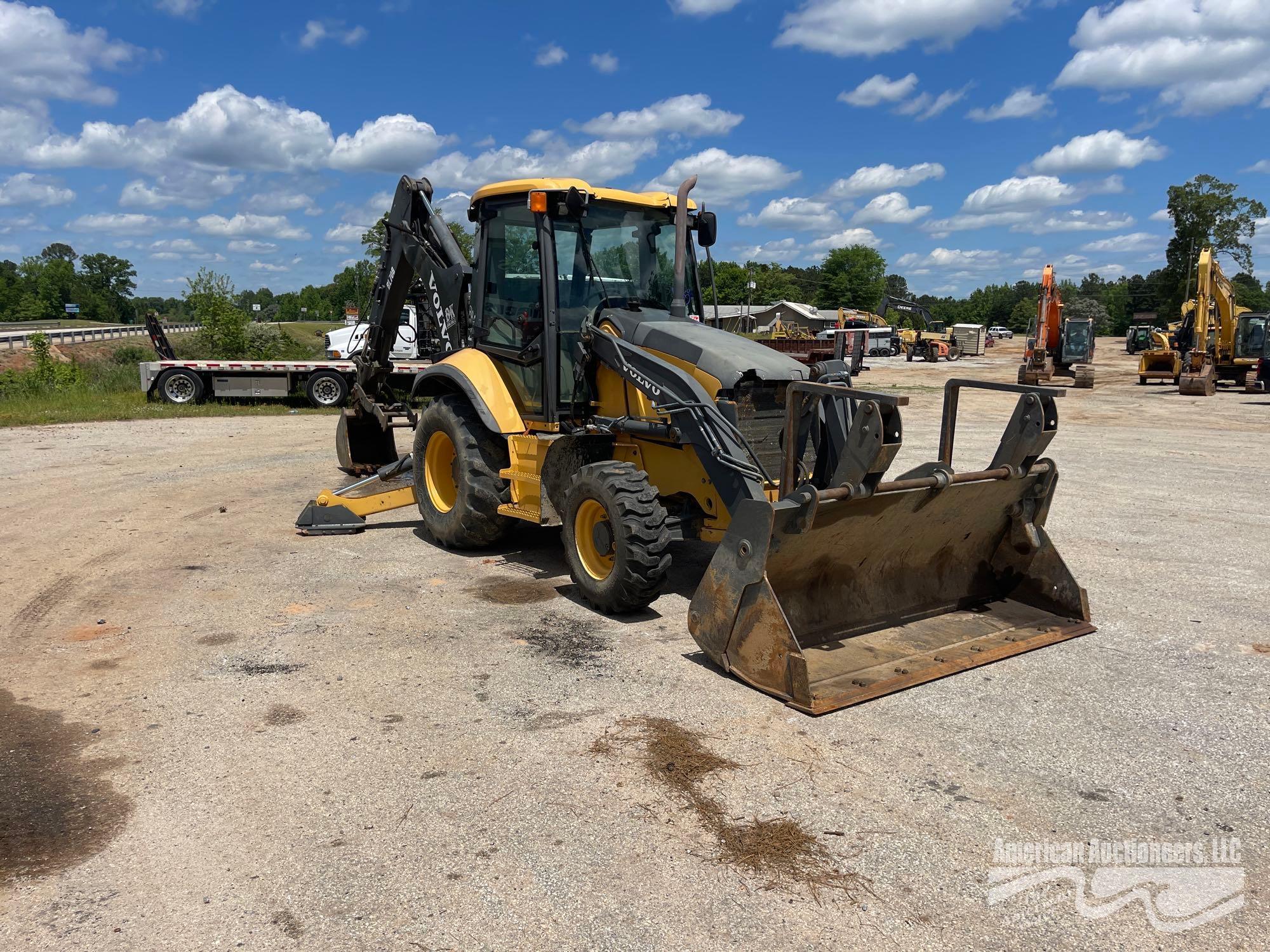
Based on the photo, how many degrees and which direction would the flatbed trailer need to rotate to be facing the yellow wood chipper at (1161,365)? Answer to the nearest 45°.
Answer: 0° — it already faces it

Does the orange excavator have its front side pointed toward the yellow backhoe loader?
yes

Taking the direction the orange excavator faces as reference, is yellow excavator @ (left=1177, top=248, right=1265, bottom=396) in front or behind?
in front

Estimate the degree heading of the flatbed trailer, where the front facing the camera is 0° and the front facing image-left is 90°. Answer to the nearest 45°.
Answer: approximately 270°

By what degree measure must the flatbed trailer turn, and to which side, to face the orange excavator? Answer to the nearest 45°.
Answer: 0° — it already faces it

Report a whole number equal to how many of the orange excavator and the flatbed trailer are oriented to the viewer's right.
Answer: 1

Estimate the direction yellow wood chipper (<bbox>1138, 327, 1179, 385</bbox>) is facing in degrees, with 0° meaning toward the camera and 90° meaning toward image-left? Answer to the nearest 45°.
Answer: approximately 0°

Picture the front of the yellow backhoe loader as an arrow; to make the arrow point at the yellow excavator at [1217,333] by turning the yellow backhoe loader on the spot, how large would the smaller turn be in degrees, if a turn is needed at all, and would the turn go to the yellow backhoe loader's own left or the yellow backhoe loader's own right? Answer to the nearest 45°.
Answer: approximately 90° to the yellow backhoe loader's own left

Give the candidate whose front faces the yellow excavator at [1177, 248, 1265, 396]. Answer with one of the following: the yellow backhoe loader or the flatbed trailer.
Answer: the flatbed trailer

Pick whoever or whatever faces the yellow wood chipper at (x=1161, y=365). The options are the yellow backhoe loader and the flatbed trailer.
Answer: the flatbed trailer
